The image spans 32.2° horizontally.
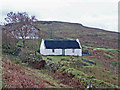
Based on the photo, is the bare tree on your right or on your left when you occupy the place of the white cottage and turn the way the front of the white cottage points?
on your right

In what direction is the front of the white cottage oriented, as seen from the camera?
facing the viewer
